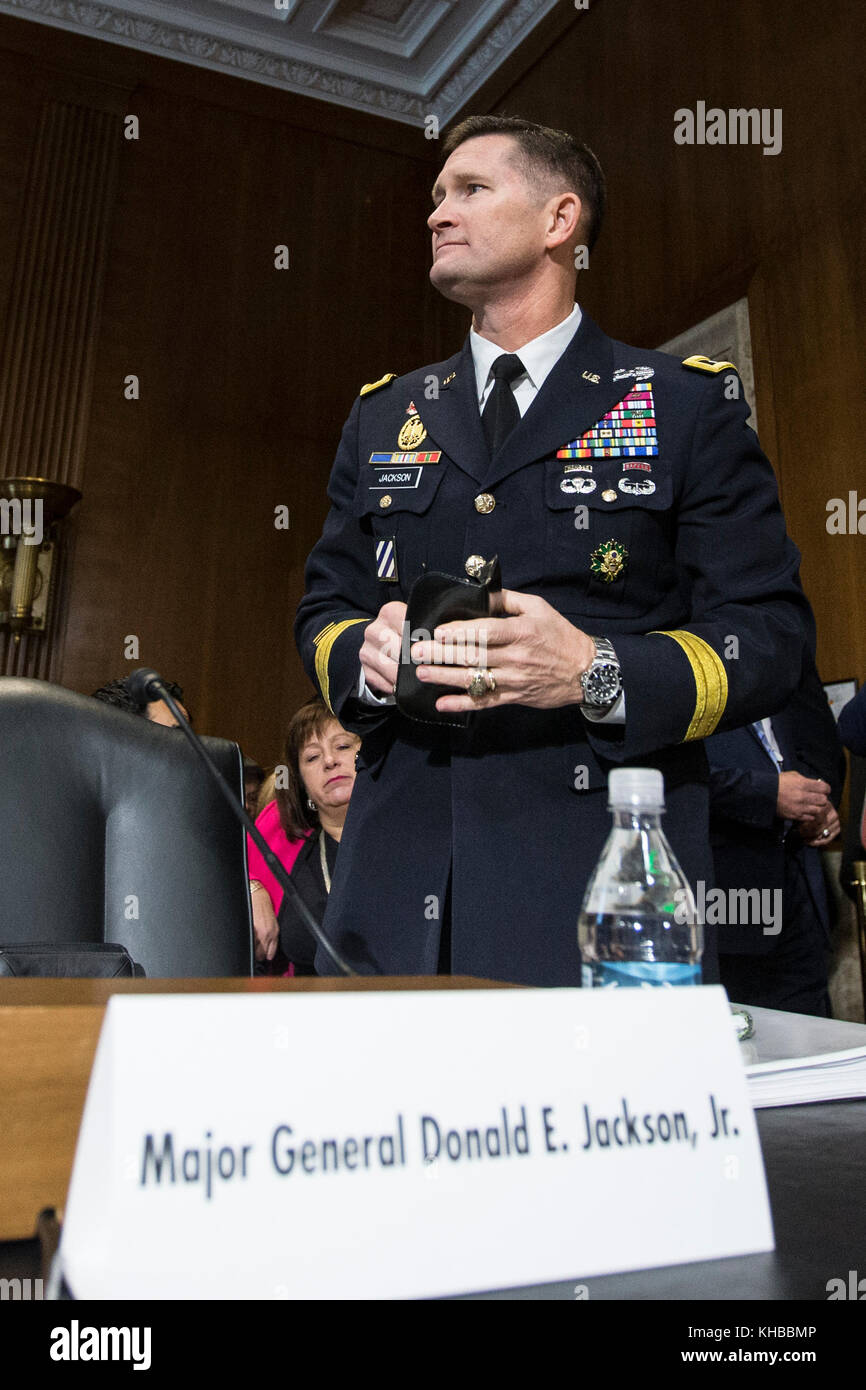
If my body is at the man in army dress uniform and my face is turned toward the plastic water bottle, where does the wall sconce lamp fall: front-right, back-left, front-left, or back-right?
back-right

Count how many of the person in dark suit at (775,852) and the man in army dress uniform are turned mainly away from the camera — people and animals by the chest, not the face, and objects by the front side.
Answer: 0

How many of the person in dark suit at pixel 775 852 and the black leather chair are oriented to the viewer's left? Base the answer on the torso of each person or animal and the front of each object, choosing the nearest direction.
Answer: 0

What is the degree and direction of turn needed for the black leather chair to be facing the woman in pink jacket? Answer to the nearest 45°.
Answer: approximately 180°

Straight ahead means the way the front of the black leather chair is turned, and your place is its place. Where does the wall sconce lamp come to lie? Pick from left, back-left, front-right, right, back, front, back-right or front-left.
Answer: back

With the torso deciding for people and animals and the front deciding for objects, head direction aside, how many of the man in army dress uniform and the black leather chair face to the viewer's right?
0

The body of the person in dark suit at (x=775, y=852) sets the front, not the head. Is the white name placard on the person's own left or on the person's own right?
on the person's own right

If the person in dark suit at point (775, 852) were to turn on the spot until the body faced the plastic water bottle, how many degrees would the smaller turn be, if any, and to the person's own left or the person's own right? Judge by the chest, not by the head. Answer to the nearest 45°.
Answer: approximately 45° to the person's own right

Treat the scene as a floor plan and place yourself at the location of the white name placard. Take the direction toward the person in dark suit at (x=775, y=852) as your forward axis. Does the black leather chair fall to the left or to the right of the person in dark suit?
left
